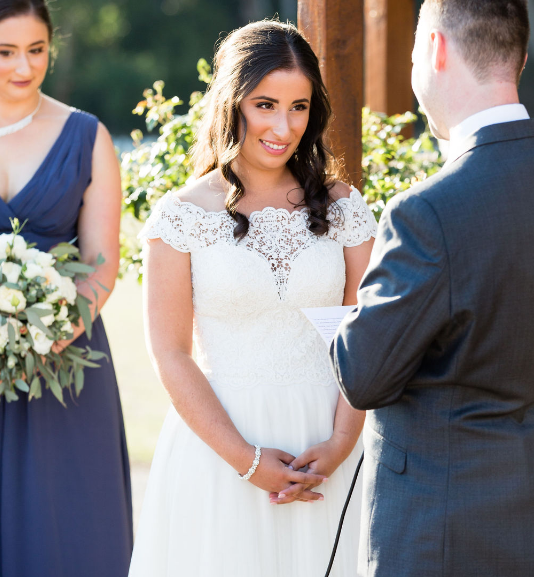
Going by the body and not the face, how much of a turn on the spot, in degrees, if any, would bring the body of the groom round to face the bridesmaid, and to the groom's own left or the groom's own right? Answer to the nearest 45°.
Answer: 0° — they already face them

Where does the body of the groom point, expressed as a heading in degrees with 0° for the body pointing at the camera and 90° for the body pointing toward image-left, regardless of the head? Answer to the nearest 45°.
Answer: approximately 135°

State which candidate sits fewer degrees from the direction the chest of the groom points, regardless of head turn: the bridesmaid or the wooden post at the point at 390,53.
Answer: the bridesmaid

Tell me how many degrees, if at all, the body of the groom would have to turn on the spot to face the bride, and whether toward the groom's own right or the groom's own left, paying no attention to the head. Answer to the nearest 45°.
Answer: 0° — they already face them

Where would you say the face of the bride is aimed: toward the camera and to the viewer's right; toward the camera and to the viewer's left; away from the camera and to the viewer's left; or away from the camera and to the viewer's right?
toward the camera and to the viewer's right

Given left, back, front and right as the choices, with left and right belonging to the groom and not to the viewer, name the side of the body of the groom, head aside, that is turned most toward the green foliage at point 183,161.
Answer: front

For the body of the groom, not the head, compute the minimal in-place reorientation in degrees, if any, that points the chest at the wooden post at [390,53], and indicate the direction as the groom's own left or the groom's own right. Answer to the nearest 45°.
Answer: approximately 45° to the groom's own right

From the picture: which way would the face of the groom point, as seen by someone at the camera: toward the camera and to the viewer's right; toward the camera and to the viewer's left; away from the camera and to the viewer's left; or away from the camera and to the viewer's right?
away from the camera and to the viewer's left

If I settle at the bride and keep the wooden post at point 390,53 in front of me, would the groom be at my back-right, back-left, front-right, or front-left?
back-right

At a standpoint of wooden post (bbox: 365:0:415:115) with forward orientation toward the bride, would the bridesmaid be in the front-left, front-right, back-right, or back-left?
front-right
